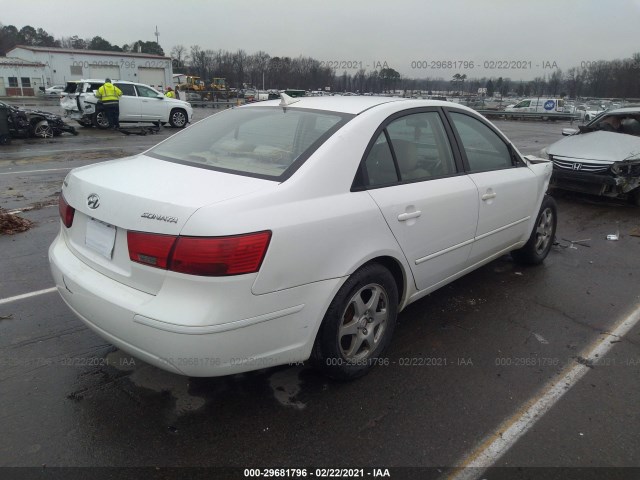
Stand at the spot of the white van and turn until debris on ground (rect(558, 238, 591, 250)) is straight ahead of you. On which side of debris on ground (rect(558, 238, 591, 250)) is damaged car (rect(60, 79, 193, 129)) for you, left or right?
right

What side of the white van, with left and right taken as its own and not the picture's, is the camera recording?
left

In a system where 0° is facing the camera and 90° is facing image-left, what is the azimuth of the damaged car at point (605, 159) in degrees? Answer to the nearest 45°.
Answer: approximately 45°

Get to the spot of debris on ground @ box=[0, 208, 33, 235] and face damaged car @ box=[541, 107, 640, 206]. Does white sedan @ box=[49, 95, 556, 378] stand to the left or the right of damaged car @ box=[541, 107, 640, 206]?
right

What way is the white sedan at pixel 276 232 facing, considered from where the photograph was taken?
facing away from the viewer and to the right of the viewer

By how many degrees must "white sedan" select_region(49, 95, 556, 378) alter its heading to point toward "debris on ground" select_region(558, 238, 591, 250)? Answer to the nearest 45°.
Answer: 0° — it already faces it
